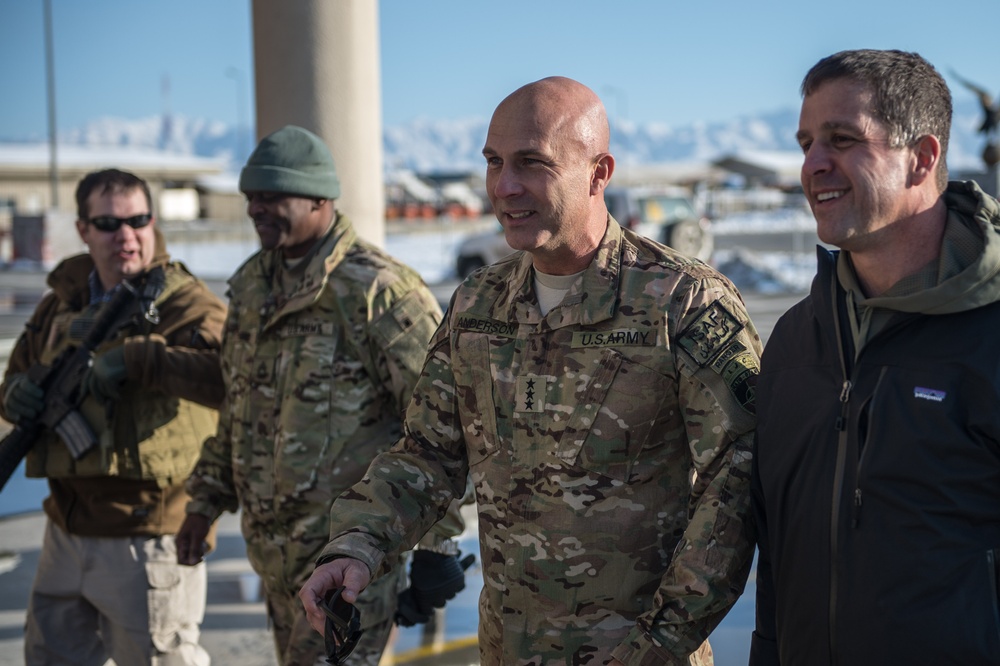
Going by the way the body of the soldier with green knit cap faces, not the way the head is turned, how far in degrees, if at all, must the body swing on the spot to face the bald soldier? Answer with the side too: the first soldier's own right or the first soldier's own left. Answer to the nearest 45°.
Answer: approximately 90° to the first soldier's own left

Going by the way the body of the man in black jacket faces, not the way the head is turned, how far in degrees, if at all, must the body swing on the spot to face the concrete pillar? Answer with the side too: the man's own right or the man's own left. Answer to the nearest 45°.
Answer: approximately 90° to the man's own right

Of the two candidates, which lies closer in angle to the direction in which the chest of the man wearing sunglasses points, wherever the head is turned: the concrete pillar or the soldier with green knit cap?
the soldier with green knit cap

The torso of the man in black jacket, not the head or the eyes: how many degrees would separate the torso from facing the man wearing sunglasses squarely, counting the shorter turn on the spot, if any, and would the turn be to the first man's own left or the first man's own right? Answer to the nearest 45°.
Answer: approximately 90° to the first man's own right

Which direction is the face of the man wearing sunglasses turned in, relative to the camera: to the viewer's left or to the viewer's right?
to the viewer's right

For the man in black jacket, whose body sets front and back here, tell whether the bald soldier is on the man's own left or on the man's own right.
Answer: on the man's own right

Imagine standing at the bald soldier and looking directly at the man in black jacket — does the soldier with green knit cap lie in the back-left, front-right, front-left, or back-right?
back-left

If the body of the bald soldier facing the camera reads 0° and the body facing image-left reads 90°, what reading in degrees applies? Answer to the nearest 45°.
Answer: approximately 45°
